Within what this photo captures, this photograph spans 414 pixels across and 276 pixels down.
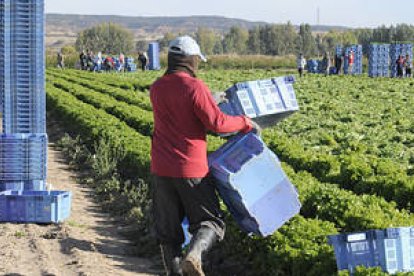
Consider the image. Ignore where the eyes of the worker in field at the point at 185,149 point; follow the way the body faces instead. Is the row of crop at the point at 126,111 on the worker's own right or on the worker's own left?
on the worker's own left

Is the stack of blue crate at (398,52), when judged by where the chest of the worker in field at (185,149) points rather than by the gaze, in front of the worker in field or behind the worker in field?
in front

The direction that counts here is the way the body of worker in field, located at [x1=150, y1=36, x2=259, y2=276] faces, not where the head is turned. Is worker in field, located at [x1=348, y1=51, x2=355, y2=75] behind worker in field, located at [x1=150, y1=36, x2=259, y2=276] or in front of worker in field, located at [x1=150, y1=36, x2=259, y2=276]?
in front

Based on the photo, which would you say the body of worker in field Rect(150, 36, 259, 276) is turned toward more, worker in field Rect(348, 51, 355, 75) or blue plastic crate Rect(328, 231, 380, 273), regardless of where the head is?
the worker in field

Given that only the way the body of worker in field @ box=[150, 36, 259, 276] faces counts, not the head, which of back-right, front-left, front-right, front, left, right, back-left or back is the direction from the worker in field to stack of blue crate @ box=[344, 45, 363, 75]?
front-left

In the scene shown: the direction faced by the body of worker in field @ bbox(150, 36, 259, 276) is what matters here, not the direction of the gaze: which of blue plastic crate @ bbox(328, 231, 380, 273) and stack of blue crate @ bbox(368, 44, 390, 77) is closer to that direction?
the stack of blue crate

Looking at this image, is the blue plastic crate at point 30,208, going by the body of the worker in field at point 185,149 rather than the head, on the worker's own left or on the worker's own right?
on the worker's own left

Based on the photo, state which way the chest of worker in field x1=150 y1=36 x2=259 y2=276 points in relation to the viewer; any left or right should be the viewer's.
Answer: facing away from the viewer and to the right of the viewer

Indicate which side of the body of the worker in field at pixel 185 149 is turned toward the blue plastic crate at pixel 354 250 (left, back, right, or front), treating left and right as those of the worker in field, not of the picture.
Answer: right

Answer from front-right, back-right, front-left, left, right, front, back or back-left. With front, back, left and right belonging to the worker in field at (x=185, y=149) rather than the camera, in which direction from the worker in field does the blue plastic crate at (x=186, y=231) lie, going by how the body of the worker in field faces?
front-left

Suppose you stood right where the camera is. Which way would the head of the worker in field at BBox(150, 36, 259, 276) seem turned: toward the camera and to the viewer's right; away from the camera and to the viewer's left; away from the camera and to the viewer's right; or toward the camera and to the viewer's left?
away from the camera and to the viewer's right

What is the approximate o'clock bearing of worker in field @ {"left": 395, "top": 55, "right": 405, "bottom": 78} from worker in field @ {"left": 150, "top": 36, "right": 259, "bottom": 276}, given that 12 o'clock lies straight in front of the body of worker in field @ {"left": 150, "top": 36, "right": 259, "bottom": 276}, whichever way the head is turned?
worker in field @ {"left": 395, "top": 55, "right": 405, "bottom": 78} is roughly at 11 o'clock from worker in field @ {"left": 150, "top": 36, "right": 259, "bottom": 276}.
